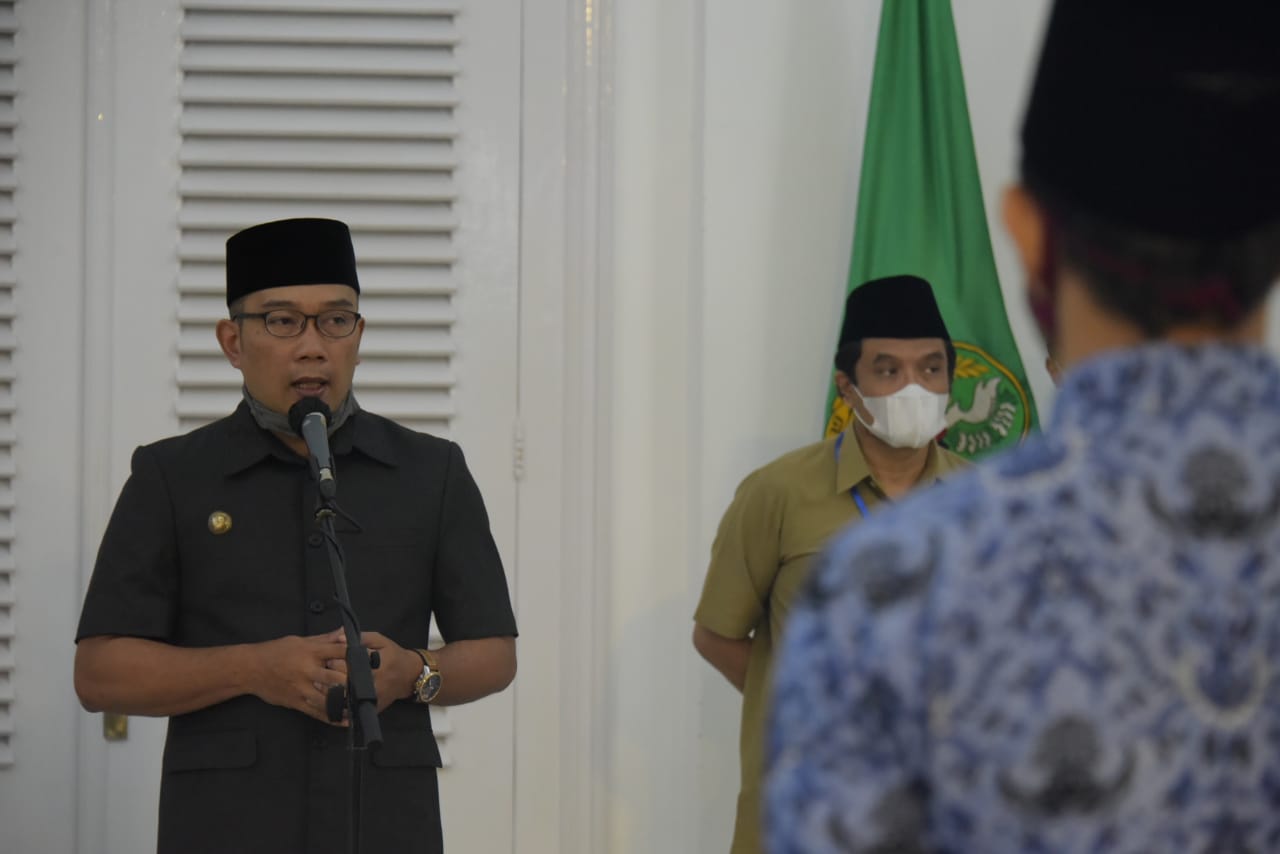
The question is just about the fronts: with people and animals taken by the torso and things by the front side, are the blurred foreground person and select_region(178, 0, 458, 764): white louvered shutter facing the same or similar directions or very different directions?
very different directions

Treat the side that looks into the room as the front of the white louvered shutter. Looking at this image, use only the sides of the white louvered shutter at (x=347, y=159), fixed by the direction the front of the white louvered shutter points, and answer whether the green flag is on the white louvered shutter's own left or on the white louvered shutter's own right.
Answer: on the white louvered shutter's own left

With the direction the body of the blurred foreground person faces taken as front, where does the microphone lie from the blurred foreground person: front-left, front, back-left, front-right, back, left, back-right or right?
front-left

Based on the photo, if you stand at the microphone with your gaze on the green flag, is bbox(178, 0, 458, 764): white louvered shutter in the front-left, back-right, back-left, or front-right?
front-left

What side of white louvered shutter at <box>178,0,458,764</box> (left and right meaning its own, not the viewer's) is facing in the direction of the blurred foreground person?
front

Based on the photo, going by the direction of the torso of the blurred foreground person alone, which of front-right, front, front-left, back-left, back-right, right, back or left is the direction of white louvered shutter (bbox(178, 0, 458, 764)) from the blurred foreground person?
front-left

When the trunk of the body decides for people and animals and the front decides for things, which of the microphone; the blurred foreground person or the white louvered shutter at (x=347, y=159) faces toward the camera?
the white louvered shutter

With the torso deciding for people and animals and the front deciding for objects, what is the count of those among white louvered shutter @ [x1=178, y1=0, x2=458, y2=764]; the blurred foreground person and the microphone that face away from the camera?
2

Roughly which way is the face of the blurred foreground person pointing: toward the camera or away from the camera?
away from the camera

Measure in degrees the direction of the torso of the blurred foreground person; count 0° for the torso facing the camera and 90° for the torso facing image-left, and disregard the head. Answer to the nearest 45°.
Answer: approximately 180°

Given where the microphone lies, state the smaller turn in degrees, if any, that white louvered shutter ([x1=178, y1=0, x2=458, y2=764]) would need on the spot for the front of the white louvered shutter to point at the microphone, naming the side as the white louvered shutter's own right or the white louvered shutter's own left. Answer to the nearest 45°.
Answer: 0° — it already faces it

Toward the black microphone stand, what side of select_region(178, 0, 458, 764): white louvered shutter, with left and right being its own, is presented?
front

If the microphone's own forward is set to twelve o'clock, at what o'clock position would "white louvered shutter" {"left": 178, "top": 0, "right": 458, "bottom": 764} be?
The white louvered shutter is roughly at 12 o'clock from the microphone.

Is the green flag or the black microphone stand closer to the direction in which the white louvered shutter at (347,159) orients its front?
the black microphone stand

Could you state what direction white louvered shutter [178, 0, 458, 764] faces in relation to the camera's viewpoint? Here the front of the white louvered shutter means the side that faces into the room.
facing the viewer

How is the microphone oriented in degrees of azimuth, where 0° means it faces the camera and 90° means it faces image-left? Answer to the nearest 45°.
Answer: approximately 180°

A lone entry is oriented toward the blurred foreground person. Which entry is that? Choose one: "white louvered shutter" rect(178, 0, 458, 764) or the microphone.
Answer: the white louvered shutter

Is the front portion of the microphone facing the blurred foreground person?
no

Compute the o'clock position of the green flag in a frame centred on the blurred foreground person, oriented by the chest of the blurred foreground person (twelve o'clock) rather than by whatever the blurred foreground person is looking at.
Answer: The green flag is roughly at 12 o'clock from the blurred foreground person.
